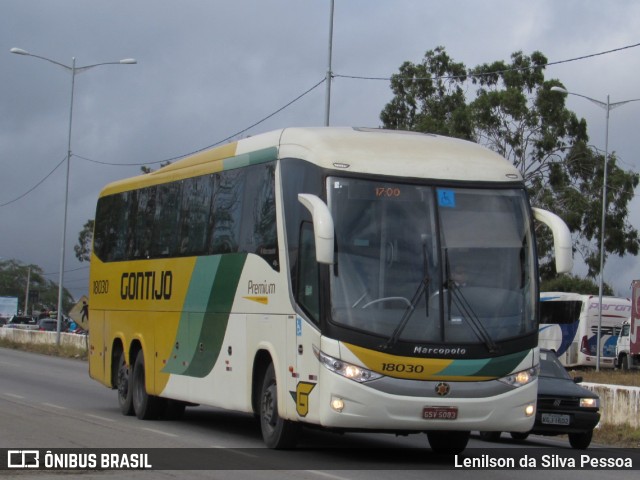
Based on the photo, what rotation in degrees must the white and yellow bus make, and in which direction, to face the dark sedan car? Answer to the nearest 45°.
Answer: approximately 90° to its left

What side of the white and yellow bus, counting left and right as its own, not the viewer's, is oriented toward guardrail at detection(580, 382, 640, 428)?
left

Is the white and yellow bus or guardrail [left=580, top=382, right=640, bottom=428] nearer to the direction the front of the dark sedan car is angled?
the white and yellow bus

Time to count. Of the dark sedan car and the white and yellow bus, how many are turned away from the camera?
0

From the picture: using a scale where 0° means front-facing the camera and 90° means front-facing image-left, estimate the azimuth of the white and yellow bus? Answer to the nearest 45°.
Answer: approximately 315°

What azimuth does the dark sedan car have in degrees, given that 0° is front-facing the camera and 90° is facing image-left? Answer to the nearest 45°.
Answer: approximately 315°

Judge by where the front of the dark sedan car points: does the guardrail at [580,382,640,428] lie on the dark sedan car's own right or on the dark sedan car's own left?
on the dark sedan car's own left
